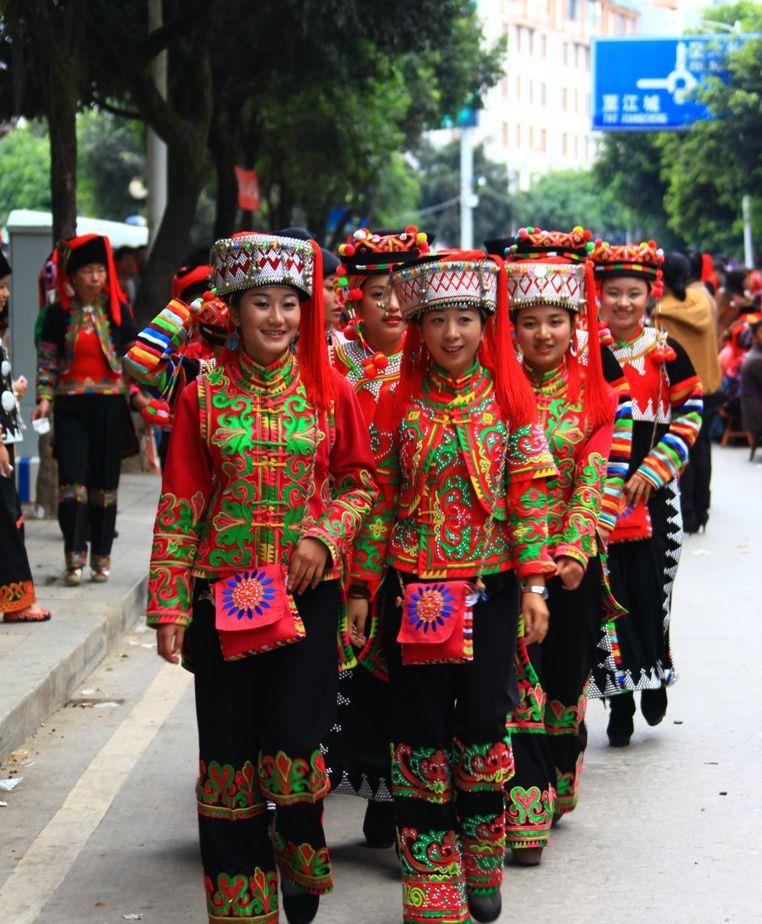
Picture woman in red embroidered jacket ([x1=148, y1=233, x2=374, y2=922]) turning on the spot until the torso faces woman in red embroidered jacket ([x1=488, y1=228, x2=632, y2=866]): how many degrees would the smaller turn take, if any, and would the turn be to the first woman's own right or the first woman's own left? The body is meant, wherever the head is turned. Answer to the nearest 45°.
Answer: approximately 135° to the first woman's own left

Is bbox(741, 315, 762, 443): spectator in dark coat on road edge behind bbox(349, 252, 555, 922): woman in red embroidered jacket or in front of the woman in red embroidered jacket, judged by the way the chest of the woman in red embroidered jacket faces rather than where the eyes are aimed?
behind

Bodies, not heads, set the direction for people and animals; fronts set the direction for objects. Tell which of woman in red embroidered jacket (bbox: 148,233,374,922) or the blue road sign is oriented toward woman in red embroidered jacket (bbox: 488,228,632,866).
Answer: the blue road sign

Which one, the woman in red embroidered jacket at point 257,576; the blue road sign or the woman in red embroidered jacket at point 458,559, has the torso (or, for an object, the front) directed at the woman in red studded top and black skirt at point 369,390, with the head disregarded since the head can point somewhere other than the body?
the blue road sign

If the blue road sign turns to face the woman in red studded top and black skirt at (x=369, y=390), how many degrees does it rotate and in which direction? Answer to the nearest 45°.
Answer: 0° — it already faces them

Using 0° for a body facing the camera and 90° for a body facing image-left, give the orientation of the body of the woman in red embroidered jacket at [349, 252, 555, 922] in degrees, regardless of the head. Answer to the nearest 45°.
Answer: approximately 0°

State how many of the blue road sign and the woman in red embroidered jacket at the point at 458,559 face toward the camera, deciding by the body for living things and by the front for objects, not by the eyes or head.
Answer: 2

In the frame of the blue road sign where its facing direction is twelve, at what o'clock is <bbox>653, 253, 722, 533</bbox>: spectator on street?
The spectator on street is roughly at 12 o'clock from the blue road sign.

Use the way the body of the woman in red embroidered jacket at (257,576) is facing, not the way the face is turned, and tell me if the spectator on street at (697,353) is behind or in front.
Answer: behind
